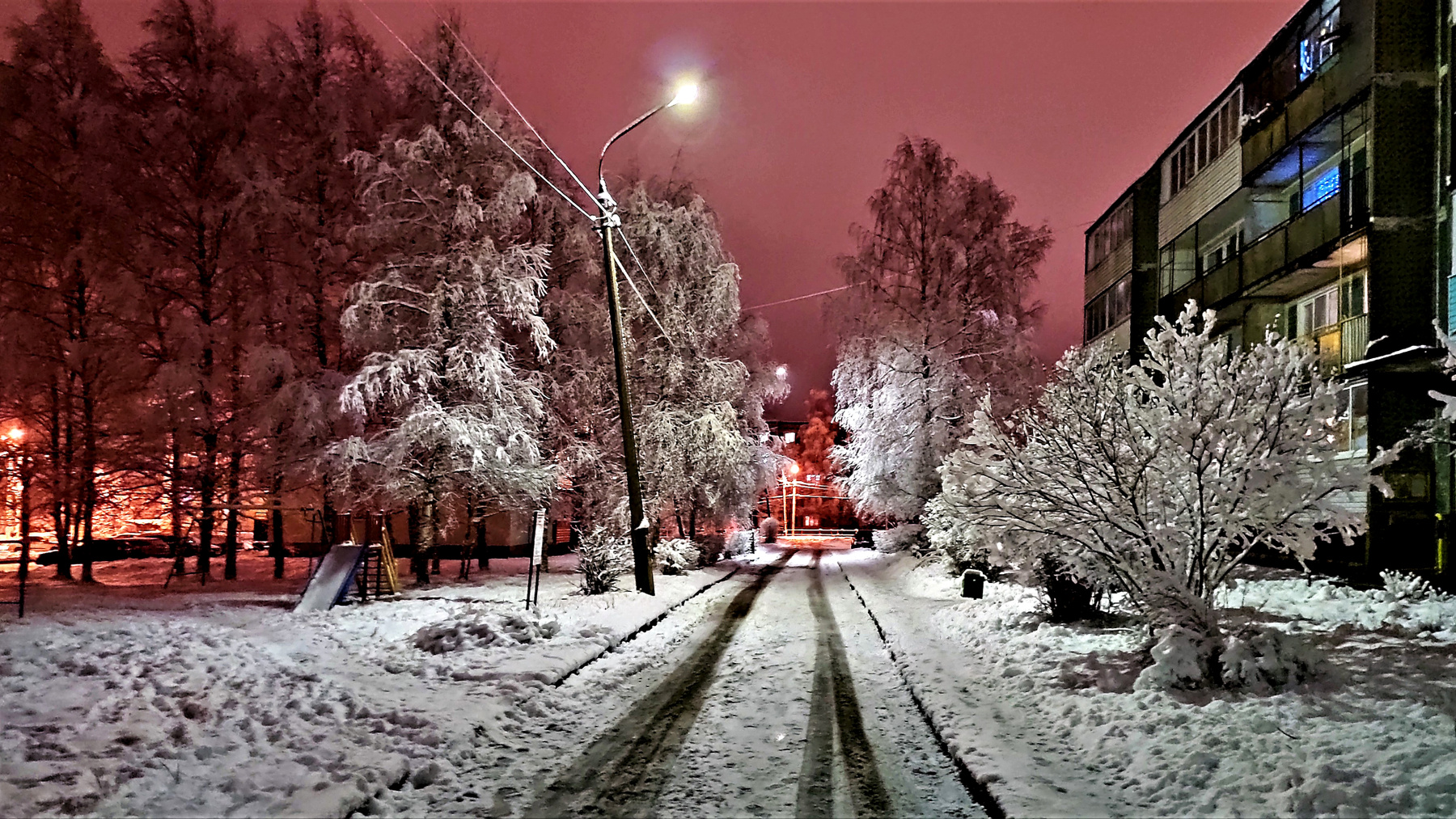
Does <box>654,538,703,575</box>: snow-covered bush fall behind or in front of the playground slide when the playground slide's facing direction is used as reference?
behind

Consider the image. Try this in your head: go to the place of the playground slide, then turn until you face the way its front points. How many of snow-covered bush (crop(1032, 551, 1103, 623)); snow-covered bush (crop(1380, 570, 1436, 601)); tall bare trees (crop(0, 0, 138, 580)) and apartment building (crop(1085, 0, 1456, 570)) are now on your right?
1

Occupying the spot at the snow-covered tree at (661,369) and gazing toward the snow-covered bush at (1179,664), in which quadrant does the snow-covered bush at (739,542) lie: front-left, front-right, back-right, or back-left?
back-left

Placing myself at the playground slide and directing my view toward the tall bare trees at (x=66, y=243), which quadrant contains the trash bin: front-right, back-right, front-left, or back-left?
back-right

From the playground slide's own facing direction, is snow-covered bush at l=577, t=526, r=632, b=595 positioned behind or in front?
behind

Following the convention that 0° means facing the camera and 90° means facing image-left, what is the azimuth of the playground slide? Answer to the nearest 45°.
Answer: approximately 45°

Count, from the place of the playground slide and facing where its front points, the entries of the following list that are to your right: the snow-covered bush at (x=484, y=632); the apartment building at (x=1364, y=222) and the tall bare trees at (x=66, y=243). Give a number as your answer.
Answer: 1

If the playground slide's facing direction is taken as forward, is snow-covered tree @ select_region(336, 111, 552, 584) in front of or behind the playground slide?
behind

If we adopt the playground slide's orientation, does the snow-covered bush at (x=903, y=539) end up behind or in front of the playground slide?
behind
